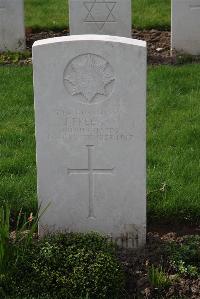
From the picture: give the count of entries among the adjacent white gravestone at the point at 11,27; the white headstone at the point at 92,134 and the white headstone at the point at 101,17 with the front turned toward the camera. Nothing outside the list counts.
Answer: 3

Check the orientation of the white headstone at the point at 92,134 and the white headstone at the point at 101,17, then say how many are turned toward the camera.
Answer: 2

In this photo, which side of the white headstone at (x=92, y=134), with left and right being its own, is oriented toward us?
front

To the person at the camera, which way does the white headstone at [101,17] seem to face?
facing the viewer

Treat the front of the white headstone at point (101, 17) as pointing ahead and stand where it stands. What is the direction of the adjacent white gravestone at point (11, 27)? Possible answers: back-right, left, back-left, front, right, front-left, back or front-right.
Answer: right

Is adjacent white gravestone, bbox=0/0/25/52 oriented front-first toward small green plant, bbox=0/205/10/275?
yes

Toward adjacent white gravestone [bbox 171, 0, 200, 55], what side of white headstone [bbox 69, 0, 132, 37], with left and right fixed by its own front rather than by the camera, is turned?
left

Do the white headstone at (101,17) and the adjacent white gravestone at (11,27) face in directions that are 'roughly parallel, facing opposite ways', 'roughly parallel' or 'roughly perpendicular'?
roughly parallel

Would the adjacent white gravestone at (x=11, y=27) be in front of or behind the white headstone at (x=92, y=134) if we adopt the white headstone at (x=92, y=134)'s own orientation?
behind

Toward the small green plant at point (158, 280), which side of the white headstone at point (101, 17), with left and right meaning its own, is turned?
front

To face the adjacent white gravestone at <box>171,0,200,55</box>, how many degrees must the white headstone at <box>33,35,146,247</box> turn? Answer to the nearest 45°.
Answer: approximately 180°

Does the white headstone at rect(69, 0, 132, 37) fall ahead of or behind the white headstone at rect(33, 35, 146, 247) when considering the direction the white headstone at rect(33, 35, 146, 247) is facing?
behind

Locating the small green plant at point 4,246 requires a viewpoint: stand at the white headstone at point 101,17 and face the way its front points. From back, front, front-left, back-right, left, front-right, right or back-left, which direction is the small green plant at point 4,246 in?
front

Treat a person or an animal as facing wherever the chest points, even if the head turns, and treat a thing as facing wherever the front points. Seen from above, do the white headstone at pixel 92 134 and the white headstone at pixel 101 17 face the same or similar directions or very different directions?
same or similar directions
